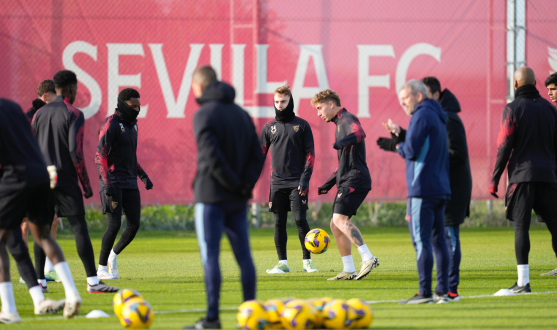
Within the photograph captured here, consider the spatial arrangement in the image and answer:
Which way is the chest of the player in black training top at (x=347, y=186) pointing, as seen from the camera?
to the viewer's left

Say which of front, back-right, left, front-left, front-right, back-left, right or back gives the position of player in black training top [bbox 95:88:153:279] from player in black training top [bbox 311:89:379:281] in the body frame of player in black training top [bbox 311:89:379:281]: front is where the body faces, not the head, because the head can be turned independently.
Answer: front

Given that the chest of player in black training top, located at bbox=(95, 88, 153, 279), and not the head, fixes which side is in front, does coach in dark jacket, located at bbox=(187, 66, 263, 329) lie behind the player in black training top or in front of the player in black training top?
in front

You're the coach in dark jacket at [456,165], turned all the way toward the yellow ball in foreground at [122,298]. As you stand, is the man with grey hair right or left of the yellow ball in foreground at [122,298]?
left

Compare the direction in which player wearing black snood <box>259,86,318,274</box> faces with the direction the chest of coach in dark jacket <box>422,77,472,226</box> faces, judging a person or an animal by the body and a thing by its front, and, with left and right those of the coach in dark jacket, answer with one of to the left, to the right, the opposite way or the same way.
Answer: to the left

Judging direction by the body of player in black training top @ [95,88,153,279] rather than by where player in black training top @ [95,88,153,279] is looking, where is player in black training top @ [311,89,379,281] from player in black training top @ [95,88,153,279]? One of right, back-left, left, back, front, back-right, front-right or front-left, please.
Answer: front-left

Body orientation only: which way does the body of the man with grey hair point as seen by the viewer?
to the viewer's left

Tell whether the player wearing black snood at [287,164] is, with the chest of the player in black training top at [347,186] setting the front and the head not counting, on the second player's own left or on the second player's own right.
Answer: on the second player's own right

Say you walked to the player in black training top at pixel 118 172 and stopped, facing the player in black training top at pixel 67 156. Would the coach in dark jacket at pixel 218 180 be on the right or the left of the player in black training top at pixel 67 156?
left

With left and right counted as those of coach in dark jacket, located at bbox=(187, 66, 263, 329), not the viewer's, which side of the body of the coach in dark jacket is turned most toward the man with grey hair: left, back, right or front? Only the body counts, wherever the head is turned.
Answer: right

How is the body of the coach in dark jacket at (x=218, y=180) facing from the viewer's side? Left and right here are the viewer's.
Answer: facing away from the viewer and to the left of the viewer

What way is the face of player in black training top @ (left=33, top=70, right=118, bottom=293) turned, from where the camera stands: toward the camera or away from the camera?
away from the camera
